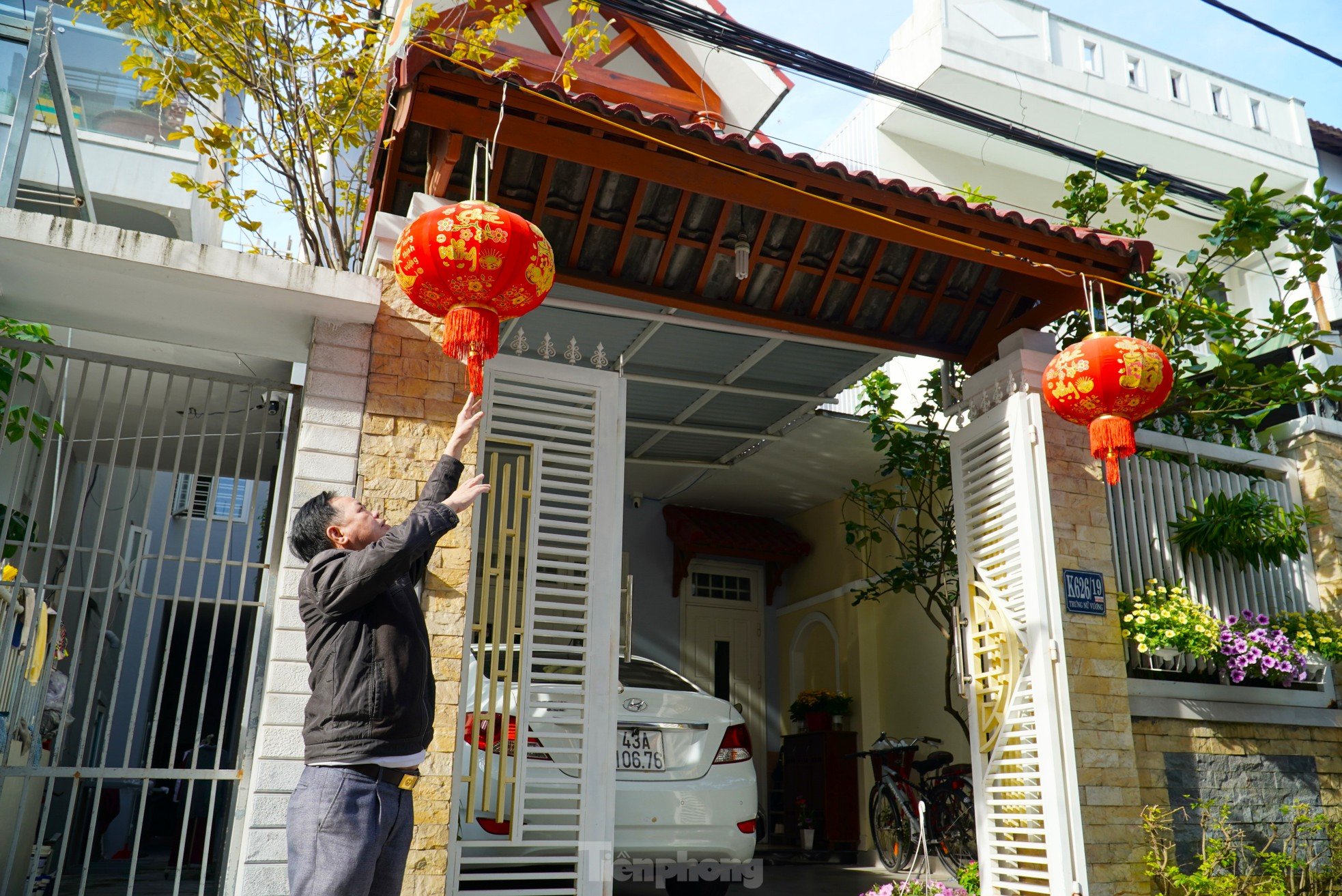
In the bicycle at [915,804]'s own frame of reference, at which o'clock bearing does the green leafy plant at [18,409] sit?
The green leafy plant is roughly at 12 o'clock from the bicycle.

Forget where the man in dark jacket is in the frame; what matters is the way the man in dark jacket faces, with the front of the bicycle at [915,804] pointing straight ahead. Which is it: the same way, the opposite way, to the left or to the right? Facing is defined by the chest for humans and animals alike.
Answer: the opposite way

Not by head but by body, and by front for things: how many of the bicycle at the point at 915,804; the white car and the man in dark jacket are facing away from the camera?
1

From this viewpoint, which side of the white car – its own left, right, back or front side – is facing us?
back

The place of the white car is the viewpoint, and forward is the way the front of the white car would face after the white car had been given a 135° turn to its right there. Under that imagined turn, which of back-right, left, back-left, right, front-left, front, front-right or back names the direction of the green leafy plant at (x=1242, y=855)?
front-left

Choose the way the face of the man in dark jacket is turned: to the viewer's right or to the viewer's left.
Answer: to the viewer's right

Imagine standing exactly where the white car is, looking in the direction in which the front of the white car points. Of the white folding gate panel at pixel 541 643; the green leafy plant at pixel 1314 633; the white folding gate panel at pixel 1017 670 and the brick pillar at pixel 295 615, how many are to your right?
2

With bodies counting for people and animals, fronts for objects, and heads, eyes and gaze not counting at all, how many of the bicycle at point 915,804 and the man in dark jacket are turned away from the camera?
0

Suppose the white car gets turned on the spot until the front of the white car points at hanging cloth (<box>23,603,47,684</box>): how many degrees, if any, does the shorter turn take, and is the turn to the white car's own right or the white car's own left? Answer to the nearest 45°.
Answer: approximately 90° to the white car's own left

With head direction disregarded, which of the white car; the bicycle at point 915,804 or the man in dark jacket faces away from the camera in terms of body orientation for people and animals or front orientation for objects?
the white car

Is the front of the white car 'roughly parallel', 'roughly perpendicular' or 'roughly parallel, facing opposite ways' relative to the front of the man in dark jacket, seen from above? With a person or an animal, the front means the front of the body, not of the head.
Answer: roughly perpendicular

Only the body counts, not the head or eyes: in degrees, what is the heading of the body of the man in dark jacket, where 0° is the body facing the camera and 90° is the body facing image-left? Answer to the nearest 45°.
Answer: approximately 270°

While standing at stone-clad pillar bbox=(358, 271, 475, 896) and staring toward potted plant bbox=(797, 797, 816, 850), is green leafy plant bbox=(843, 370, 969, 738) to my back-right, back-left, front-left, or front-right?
front-right

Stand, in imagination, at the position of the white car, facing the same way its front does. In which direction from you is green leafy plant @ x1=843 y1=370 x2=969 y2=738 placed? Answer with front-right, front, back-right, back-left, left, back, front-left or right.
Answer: front-right
